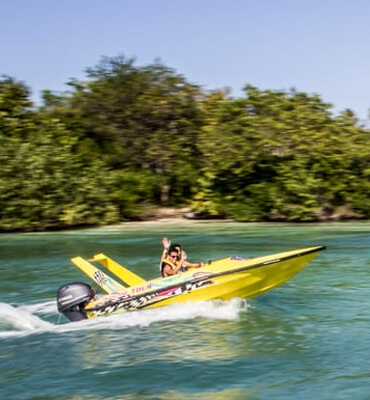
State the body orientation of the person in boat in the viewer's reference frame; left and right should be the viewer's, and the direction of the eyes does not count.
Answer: facing the viewer and to the right of the viewer
